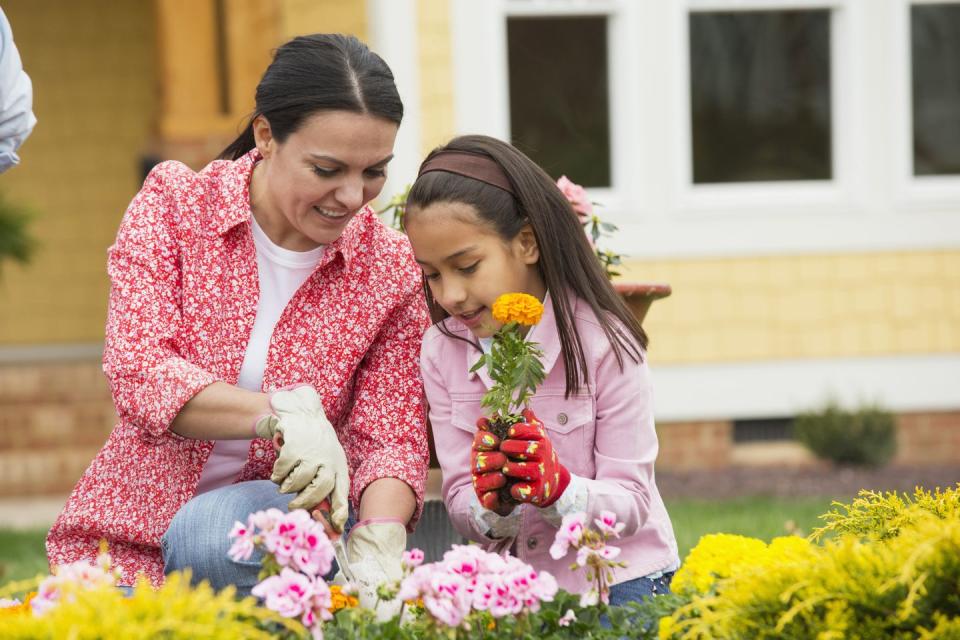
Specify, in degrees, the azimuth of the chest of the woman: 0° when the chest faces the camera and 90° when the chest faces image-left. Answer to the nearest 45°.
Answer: approximately 315°

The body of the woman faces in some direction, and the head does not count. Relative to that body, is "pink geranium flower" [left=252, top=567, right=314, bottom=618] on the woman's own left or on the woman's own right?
on the woman's own right

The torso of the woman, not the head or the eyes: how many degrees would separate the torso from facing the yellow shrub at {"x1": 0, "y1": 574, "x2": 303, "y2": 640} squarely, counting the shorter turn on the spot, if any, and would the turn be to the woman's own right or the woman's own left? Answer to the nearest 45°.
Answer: approximately 45° to the woman's own right

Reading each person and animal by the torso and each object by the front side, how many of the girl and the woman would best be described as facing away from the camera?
0

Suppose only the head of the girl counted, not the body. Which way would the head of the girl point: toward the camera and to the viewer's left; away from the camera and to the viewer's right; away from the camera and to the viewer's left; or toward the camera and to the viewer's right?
toward the camera and to the viewer's left

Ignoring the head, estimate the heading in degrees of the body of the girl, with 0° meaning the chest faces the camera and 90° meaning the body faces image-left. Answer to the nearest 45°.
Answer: approximately 45°

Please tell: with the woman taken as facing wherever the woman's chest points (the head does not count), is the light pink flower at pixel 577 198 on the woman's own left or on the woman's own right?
on the woman's own left

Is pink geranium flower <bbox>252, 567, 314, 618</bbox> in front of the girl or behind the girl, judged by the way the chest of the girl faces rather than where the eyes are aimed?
in front

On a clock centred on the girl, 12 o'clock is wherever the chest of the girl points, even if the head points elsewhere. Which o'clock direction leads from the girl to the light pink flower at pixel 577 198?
The light pink flower is roughly at 5 o'clock from the girl.
